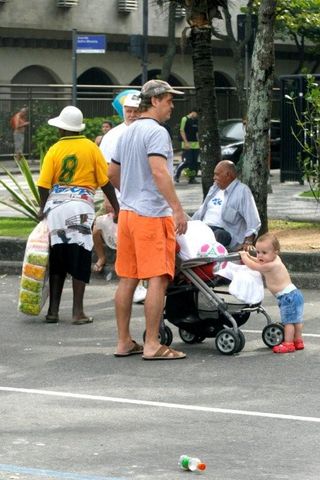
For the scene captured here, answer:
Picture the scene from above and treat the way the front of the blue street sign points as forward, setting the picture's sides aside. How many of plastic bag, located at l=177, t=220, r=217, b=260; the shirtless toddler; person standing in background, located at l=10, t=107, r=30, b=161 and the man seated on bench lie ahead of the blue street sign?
3

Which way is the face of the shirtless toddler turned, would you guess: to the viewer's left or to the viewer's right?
to the viewer's left

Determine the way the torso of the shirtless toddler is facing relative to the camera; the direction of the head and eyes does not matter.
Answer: to the viewer's left

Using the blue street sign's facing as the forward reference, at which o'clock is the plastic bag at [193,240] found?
The plastic bag is roughly at 12 o'clock from the blue street sign.

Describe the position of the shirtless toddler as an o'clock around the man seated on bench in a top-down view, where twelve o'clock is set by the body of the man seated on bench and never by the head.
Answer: The shirtless toddler is roughly at 10 o'clock from the man seated on bench.

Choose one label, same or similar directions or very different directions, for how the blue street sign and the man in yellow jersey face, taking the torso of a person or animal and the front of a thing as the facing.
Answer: very different directions

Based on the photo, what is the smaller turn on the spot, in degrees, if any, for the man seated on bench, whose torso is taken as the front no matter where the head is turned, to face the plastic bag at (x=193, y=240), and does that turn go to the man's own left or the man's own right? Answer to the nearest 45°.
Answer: approximately 45° to the man's own left

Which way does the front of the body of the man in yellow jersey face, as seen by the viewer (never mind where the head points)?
away from the camera

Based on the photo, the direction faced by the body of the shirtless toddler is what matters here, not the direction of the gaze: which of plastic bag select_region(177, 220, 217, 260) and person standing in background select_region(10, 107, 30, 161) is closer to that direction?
the plastic bag

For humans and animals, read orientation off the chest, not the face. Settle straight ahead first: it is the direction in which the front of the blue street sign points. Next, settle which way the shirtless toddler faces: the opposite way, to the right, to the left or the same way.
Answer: to the right

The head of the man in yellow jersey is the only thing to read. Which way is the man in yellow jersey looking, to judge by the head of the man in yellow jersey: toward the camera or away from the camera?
away from the camera
